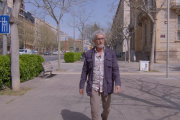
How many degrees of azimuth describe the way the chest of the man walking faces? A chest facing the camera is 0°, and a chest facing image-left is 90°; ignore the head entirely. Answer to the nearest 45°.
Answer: approximately 0°

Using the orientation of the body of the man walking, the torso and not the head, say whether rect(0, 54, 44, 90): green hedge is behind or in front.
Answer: behind

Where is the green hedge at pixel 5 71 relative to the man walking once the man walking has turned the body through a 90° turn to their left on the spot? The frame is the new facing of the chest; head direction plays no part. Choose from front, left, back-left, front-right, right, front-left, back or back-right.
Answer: back-left

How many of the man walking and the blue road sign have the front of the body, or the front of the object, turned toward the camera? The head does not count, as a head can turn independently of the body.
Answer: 2

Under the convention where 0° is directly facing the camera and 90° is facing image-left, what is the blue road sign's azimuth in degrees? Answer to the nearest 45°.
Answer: approximately 0°

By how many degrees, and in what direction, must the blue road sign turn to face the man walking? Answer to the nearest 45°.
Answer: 0° — it already faces them
